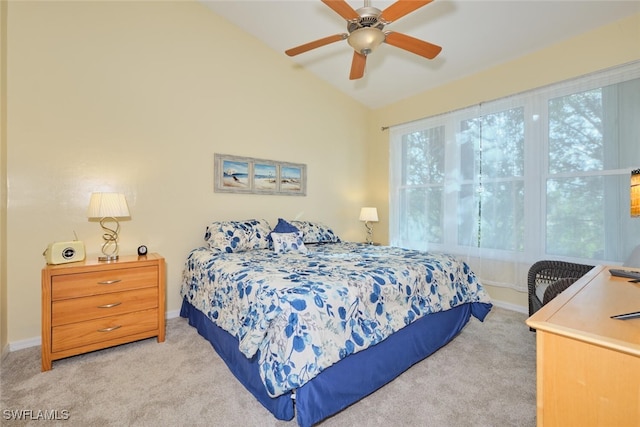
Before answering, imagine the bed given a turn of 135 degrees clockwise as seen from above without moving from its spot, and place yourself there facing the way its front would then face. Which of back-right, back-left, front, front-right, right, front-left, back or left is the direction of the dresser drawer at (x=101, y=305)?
front

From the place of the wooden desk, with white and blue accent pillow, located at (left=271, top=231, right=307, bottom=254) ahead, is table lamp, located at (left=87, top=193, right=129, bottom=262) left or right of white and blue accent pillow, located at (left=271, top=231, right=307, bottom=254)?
left

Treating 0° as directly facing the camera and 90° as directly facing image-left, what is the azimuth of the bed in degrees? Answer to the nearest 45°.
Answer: approximately 315°

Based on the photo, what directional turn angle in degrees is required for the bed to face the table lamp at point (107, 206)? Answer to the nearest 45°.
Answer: approximately 135° to its right
